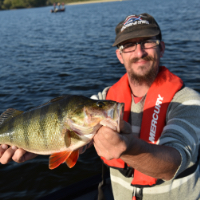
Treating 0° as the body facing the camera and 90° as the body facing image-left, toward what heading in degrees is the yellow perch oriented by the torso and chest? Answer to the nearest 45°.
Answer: approximately 270°
